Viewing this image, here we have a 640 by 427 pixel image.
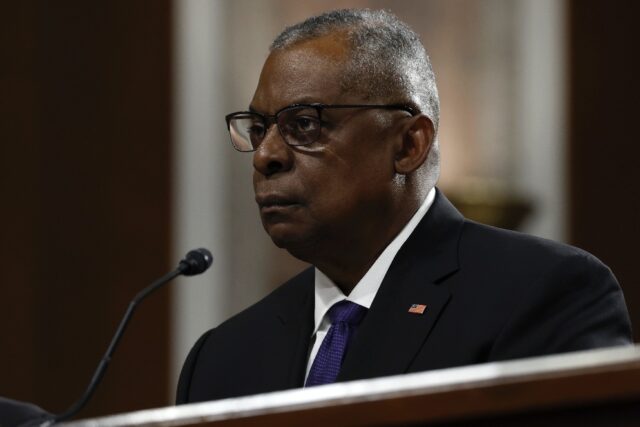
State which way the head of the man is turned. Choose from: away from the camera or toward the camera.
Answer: toward the camera

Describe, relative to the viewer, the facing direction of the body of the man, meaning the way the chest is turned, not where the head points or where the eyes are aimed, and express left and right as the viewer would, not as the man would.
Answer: facing the viewer and to the left of the viewer
